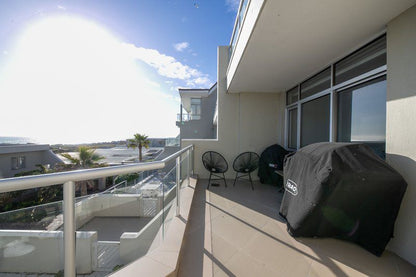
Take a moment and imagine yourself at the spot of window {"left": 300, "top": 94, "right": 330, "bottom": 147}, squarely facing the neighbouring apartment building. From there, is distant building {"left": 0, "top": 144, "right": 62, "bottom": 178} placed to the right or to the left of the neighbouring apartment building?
left

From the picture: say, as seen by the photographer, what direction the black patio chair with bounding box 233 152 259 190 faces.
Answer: facing the viewer and to the left of the viewer

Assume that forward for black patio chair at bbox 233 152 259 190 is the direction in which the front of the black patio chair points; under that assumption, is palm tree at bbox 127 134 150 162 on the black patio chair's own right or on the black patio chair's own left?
on the black patio chair's own right

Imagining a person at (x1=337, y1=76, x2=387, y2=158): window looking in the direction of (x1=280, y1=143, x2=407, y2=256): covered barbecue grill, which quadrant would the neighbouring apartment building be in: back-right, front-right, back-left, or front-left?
back-right

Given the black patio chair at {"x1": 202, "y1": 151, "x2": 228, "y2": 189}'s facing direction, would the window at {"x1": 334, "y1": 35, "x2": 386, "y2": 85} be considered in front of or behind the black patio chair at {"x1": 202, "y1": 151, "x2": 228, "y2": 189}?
in front

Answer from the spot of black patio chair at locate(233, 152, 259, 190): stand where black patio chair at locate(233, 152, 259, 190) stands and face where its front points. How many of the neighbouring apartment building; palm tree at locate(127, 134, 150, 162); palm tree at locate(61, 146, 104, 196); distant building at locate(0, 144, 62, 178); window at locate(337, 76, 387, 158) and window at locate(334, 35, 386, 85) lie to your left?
2

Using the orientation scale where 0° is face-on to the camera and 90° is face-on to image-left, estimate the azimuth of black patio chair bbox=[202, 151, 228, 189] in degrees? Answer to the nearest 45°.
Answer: approximately 315°

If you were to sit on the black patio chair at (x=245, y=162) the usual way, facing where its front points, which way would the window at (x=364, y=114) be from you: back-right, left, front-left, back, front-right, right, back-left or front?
left

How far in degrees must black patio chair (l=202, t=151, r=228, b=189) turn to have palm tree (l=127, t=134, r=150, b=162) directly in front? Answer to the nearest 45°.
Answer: approximately 180°

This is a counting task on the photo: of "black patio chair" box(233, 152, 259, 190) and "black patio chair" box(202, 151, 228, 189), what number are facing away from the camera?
0

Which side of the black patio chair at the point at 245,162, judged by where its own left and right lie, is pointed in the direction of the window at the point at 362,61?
left

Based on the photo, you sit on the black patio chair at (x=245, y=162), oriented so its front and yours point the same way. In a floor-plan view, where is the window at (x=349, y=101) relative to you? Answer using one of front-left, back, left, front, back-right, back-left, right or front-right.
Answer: left

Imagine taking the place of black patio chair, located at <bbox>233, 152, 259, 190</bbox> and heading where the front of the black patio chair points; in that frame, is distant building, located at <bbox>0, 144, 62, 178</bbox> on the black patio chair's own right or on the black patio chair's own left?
on the black patio chair's own right
